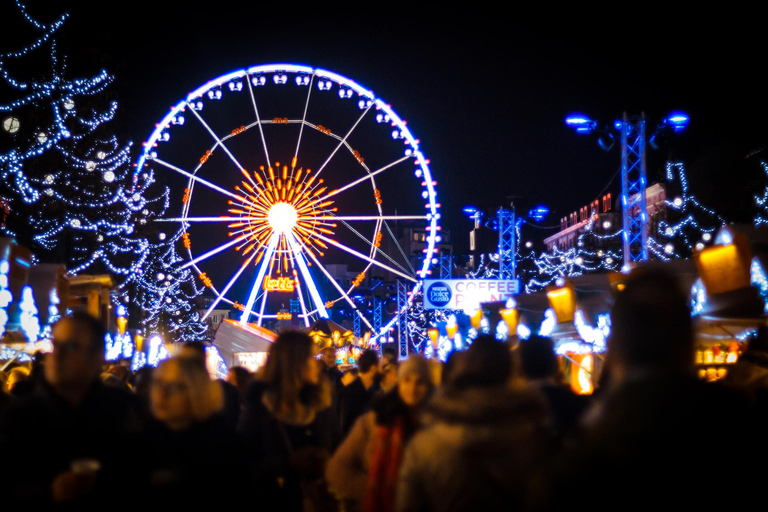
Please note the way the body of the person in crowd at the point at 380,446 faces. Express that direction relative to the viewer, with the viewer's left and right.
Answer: facing the viewer and to the right of the viewer

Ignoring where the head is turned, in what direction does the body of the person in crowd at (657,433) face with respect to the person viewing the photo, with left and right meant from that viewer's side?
facing away from the viewer

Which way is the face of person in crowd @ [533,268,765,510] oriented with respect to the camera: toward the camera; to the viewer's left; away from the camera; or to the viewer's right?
away from the camera

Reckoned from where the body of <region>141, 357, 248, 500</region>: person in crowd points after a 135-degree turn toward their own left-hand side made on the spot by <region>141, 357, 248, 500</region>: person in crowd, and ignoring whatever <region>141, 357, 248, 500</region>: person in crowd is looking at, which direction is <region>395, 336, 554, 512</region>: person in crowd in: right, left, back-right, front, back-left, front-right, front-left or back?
front-right

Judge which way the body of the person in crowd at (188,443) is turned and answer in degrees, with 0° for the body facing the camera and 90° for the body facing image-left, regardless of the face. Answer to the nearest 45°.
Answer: approximately 45°

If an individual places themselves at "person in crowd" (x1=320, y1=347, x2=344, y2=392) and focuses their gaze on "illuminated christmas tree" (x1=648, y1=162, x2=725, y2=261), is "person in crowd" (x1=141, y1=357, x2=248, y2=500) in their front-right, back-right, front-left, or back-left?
back-right

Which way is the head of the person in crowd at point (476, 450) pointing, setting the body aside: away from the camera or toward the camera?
away from the camera

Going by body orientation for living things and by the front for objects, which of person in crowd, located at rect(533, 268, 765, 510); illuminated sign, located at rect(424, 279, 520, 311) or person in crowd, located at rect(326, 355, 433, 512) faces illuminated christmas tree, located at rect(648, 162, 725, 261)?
person in crowd, located at rect(533, 268, 765, 510)
